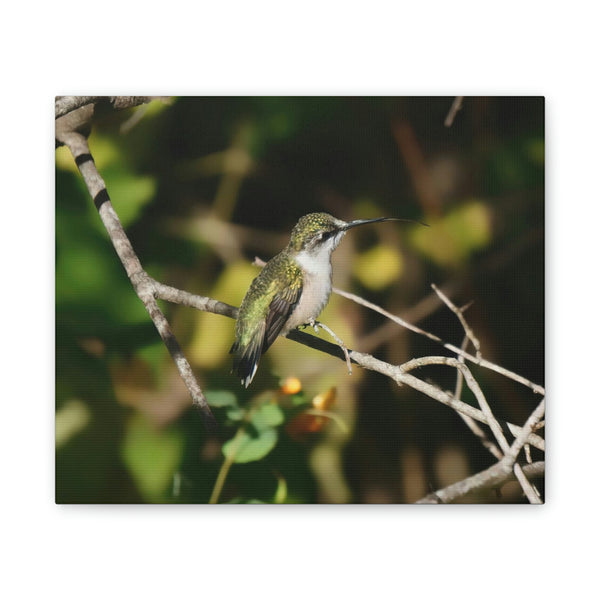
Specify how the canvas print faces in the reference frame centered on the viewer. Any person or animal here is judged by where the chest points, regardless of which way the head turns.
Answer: facing the viewer
